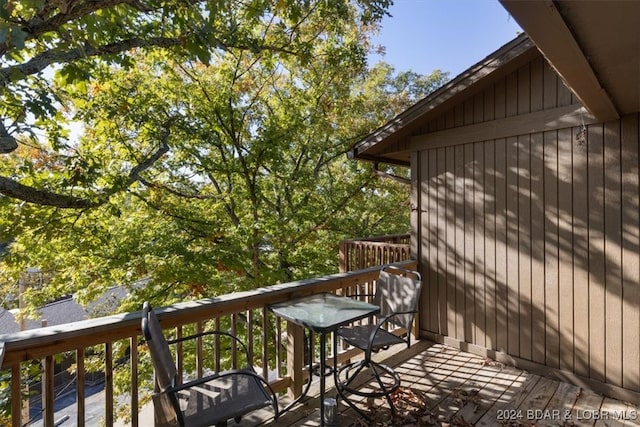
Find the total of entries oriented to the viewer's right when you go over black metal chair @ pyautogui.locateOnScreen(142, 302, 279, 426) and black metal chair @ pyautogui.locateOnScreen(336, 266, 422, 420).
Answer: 1

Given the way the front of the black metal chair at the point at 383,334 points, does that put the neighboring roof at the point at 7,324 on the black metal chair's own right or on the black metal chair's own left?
on the black metal chair's own right

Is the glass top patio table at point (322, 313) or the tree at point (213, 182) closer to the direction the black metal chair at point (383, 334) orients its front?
the glass top patio table

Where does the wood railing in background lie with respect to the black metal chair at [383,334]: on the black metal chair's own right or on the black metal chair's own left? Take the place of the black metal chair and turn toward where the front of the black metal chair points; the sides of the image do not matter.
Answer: on the black metal chair's own right

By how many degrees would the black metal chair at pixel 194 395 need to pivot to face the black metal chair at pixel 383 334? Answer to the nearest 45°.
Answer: approximately 45° to its left

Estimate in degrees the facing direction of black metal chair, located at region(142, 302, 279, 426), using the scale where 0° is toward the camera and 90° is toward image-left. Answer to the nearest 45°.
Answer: approximately 270°

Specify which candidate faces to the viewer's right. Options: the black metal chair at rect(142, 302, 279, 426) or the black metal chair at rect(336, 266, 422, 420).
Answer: the black metal chair at rect(142, 302, 279, 426)

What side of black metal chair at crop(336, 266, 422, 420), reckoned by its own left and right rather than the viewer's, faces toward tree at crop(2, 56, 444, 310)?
right

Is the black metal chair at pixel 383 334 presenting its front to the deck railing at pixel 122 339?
yes

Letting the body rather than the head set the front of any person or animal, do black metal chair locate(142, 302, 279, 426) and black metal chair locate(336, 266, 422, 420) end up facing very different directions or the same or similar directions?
very different directions

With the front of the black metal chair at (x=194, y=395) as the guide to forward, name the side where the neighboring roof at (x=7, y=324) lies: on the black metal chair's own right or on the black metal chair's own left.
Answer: on the black metal chair's own left

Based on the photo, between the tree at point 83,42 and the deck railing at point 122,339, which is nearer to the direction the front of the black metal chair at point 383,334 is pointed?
the deck railing

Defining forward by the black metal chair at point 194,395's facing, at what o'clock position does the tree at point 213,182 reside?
The tree is roughly at 9 o'clock from the black metal chair.
